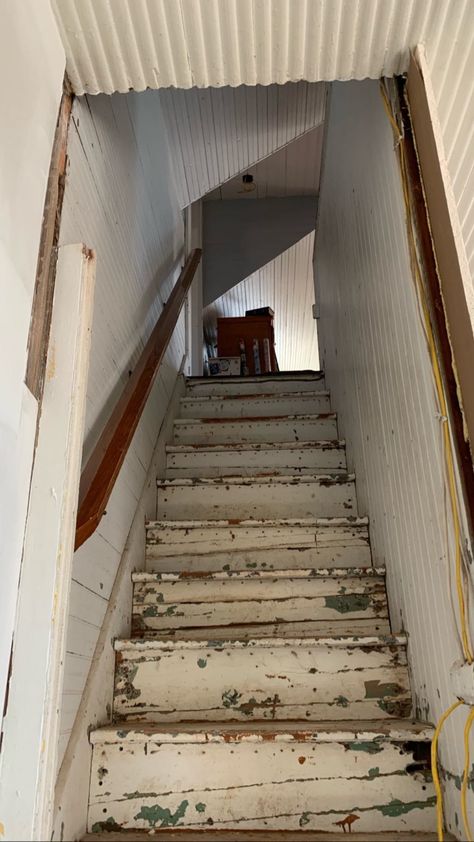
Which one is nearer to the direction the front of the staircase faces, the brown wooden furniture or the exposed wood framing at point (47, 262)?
the exposed wood framing

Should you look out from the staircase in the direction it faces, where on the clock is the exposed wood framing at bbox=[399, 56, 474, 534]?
The exposed wood framing is roughly at 11 o'clock from the staircase.

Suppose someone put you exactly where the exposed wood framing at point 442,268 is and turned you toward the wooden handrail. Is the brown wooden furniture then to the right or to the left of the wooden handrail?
right

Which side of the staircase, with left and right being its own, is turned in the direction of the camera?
front

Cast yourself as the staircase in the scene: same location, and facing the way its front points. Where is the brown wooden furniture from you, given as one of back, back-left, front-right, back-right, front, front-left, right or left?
back
